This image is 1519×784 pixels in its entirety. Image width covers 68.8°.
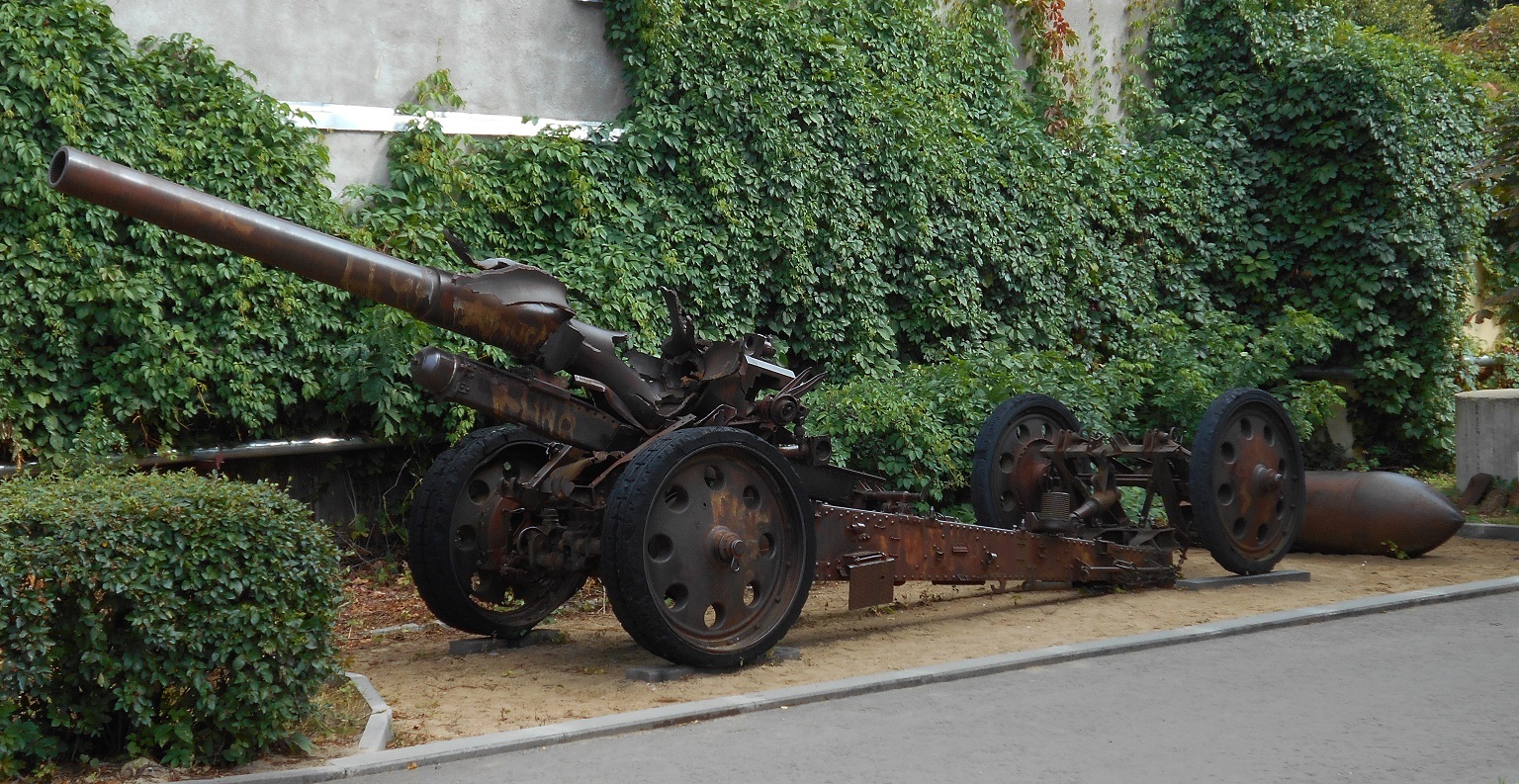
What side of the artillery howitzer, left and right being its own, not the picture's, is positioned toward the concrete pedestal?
back

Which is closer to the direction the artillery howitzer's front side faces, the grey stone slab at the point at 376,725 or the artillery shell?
the grey stone slab

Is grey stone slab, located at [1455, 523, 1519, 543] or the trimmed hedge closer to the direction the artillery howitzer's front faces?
the trimmed hedge

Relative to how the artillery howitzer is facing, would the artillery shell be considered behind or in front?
behind

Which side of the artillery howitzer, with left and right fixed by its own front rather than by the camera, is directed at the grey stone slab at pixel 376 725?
front

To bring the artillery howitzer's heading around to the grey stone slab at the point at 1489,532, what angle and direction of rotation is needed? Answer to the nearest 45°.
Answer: approximately 180°

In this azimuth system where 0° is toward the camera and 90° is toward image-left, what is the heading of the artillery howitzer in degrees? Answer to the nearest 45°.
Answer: approximately 45°
